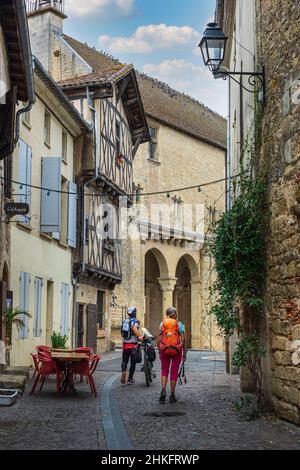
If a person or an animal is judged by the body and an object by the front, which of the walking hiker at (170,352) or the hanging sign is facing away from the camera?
the walking hiker

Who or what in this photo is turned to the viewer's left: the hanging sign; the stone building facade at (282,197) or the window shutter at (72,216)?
the stone building facade

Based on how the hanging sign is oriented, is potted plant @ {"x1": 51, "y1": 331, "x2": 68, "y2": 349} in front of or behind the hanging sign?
behind

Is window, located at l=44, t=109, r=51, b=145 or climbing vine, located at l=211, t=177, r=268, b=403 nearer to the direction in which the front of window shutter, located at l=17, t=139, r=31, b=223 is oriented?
the climbing vine

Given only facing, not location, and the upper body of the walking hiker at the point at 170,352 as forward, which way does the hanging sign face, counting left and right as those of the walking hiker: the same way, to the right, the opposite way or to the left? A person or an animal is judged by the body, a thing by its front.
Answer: the opposite way

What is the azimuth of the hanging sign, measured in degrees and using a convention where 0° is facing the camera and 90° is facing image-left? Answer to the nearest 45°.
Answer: approximately 0°

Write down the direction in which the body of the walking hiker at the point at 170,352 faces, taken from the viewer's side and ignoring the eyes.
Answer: away from the camera
